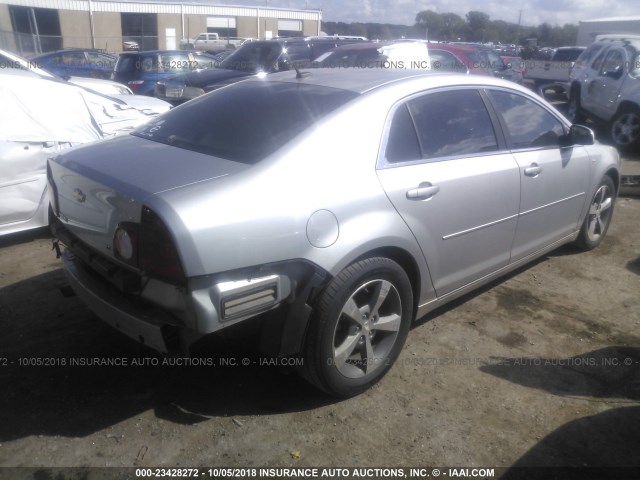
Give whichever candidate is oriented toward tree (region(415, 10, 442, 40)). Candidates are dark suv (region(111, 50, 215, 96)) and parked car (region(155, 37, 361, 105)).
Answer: the dark suv

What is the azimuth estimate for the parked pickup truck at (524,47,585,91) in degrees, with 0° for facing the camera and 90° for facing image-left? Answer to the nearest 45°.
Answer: approximately 225°

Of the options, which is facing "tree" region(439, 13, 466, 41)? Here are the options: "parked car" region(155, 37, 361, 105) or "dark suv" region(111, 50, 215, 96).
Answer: the dark suv

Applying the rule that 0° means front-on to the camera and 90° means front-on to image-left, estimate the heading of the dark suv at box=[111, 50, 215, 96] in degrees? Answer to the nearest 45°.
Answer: approximately 225°

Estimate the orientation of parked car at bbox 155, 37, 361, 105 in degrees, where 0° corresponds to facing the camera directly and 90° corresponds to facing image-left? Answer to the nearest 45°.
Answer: approximately 45°

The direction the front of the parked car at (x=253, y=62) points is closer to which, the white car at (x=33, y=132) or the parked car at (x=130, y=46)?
the white car

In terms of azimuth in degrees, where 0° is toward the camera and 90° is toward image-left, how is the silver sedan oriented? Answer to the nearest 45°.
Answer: approximately 225°

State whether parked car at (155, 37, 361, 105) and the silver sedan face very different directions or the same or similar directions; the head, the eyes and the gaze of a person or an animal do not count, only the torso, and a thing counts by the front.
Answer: very different directions
